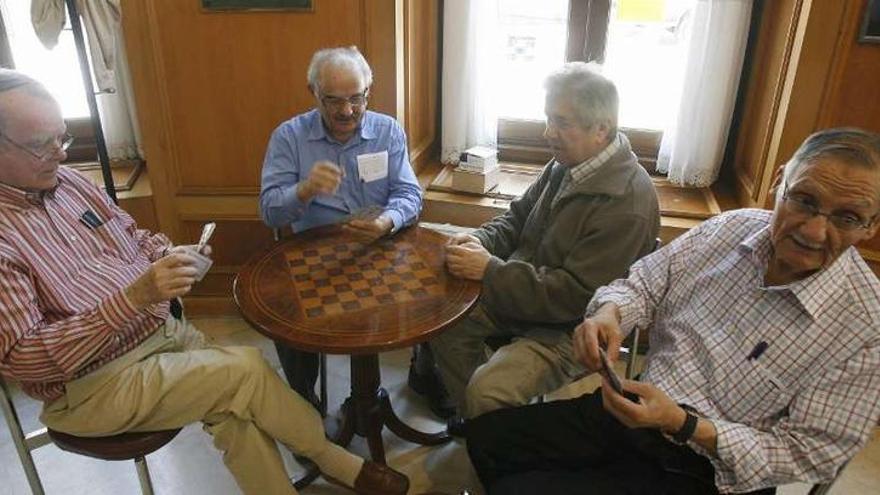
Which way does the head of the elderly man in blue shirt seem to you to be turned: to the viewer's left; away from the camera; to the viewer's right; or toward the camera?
toward the camera

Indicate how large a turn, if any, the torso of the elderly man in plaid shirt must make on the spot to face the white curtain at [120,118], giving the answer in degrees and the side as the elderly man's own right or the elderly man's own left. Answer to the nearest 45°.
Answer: approximately 45° to the elderly man's own right

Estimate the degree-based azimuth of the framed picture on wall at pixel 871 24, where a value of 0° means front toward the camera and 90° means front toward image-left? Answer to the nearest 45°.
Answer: approximately 0°

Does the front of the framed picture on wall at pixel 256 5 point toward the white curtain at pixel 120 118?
no

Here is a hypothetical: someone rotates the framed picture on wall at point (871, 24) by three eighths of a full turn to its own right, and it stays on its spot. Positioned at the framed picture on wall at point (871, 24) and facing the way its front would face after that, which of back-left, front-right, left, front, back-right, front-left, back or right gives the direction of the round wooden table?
left

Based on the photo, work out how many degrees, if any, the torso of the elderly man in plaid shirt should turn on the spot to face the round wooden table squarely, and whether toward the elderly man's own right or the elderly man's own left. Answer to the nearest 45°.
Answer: approximately 45° to the elderly man's own right

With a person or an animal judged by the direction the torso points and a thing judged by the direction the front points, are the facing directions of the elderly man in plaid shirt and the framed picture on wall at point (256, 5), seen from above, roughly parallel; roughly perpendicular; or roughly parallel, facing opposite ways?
roughly perpendicular

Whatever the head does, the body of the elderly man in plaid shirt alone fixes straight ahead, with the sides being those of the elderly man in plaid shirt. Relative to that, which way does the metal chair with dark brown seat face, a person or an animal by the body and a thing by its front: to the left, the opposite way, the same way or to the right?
the opposite way

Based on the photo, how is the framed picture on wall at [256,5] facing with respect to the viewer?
toward the camera

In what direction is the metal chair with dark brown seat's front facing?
to the viewer's right

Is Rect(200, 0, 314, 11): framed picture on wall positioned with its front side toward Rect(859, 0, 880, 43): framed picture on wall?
no

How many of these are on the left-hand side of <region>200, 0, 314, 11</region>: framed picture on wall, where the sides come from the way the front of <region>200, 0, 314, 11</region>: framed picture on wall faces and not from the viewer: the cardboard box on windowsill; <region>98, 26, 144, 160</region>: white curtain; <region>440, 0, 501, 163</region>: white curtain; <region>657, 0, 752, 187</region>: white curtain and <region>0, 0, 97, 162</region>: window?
3

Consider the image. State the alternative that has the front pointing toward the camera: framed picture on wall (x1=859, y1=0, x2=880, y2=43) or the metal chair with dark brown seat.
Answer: the framed picture on wall

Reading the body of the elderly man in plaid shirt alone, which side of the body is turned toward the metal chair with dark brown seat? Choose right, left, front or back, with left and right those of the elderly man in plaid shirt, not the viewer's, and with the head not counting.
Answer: front

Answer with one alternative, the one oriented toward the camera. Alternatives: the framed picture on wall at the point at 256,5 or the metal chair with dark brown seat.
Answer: the framed picture on wall
